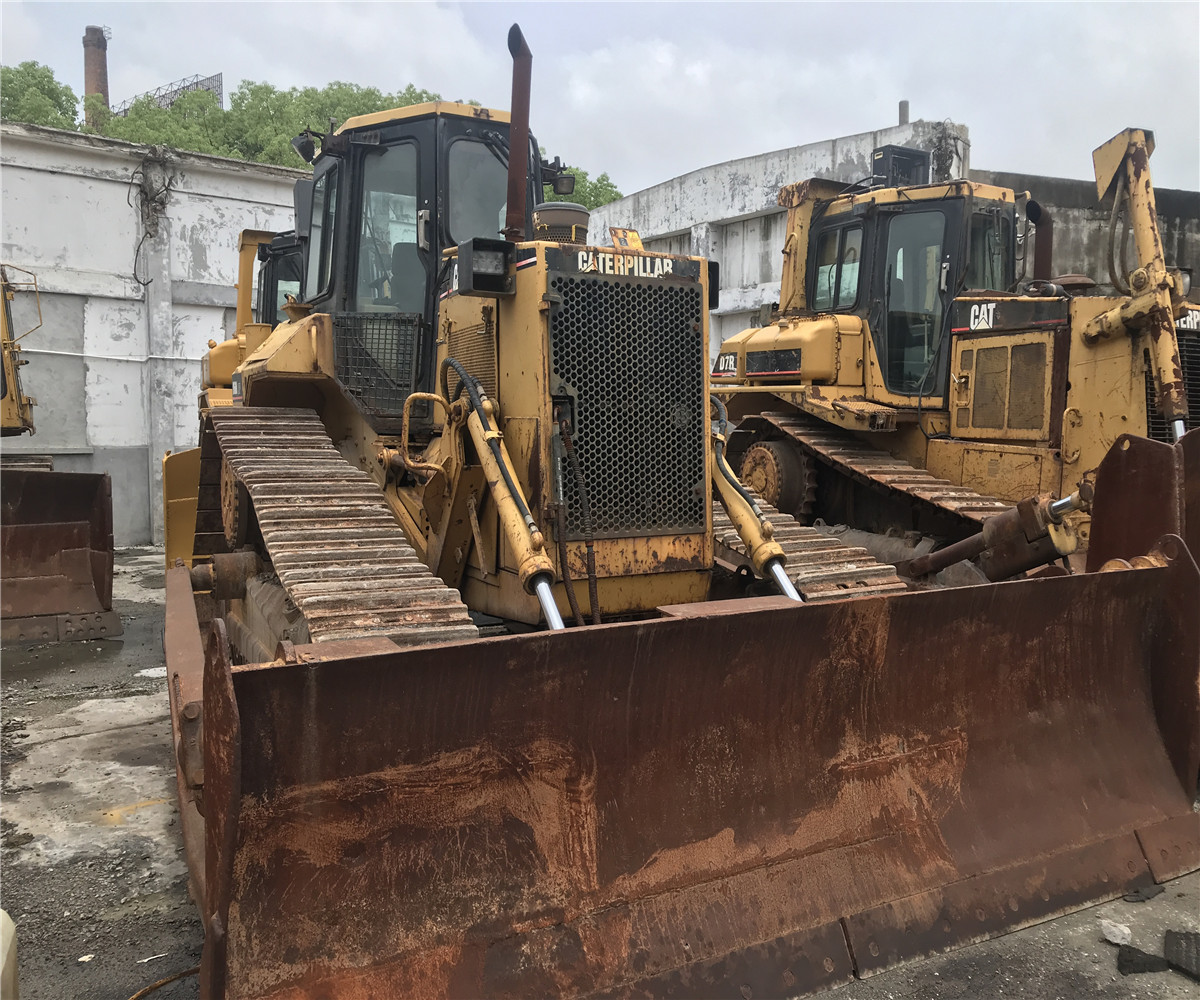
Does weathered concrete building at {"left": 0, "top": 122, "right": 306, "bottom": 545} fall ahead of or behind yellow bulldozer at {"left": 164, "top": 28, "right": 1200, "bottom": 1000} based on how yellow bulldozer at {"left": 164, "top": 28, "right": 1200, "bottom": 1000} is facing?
behind

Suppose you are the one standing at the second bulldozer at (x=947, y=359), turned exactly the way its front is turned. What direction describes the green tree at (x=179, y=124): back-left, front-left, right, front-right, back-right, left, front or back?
back

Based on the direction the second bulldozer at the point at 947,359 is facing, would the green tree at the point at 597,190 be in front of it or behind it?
behind

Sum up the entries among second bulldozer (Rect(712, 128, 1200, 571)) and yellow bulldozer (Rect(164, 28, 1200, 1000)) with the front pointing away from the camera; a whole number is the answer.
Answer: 0

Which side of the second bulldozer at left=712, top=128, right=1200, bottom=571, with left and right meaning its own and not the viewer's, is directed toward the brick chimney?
back

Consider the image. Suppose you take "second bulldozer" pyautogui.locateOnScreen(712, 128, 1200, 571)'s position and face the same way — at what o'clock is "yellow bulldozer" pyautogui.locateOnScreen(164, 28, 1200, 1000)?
The yellow bulldozer is roughly at 2 o'clock from the second bulldozer.

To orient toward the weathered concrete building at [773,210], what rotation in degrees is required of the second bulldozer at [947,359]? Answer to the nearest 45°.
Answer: approximately 135° to its left

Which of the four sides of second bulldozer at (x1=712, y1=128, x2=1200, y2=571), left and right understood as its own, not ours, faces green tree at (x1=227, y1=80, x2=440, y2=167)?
back

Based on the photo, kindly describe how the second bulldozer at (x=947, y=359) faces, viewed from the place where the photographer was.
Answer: facing the viewer and to the right of the viewer
